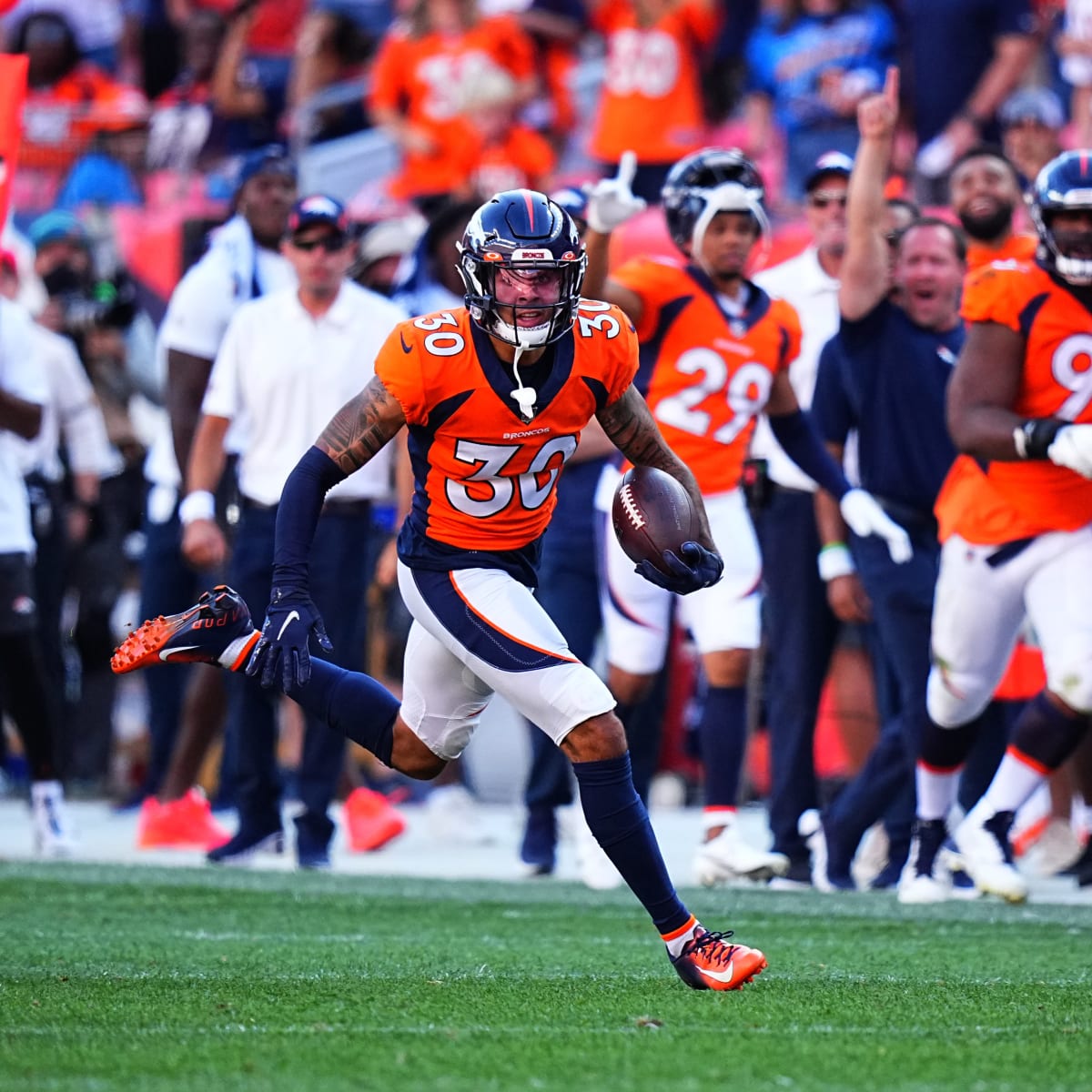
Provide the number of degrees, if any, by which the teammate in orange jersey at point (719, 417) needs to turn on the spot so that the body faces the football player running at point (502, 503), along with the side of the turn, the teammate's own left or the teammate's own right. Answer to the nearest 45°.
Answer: approximately 45° to the teammate's own right

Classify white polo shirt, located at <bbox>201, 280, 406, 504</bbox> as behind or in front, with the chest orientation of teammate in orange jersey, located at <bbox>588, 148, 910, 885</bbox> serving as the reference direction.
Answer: behind

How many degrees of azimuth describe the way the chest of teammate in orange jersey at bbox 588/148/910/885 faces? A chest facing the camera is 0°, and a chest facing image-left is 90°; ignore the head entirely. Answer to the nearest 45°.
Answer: approximately 315°

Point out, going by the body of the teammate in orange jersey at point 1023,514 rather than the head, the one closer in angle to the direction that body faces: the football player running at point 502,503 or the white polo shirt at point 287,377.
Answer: the football player running

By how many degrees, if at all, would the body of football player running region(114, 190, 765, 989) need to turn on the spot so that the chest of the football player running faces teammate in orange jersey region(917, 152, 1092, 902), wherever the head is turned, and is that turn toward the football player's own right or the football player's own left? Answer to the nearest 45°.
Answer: approximately 90° to the football player's own left
